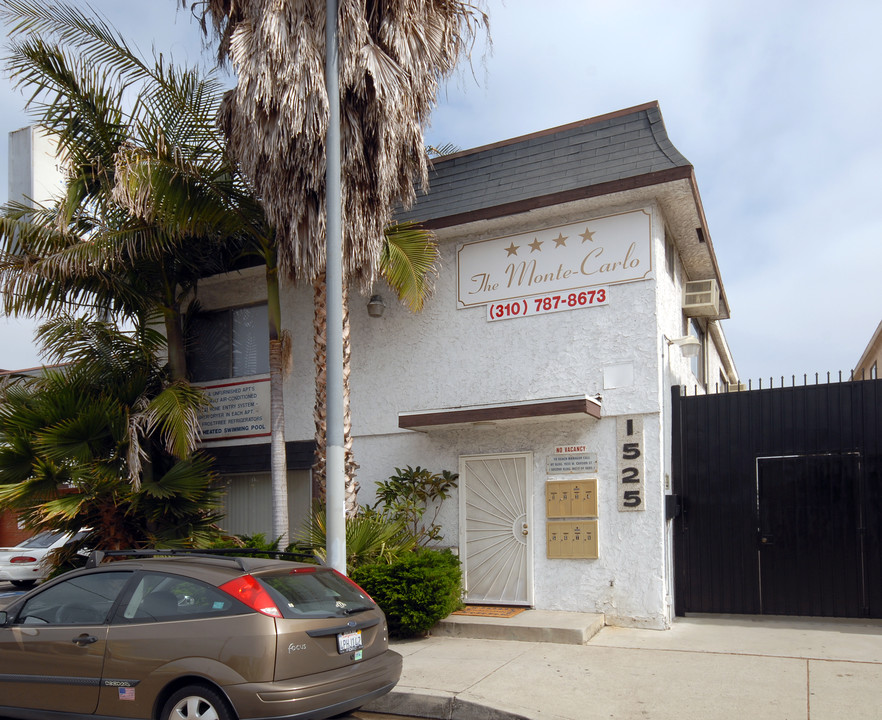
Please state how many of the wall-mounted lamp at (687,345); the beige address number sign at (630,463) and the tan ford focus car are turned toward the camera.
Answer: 1

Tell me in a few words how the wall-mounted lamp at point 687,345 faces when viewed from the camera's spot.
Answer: facing to the right of the viewer

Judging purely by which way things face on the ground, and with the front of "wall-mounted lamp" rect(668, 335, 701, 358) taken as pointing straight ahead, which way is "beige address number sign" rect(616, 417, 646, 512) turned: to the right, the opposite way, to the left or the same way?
to the right

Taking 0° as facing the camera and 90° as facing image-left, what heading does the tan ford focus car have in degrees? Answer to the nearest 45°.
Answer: approximately 135°

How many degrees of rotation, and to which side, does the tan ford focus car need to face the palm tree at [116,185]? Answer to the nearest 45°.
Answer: approximately 45° to its right

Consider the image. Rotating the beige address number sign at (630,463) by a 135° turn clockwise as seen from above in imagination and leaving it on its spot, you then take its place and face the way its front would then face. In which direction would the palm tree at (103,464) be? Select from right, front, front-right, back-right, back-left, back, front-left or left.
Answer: front-left

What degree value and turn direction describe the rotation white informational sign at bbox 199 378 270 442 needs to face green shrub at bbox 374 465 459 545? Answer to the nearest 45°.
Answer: approximately 90° to its left

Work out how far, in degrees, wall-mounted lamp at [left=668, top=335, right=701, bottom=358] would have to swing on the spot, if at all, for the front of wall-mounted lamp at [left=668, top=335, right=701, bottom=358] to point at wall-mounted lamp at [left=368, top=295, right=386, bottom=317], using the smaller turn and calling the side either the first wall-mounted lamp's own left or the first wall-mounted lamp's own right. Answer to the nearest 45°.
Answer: approximately 180°

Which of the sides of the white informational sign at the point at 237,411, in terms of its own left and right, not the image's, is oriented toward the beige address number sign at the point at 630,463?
left
